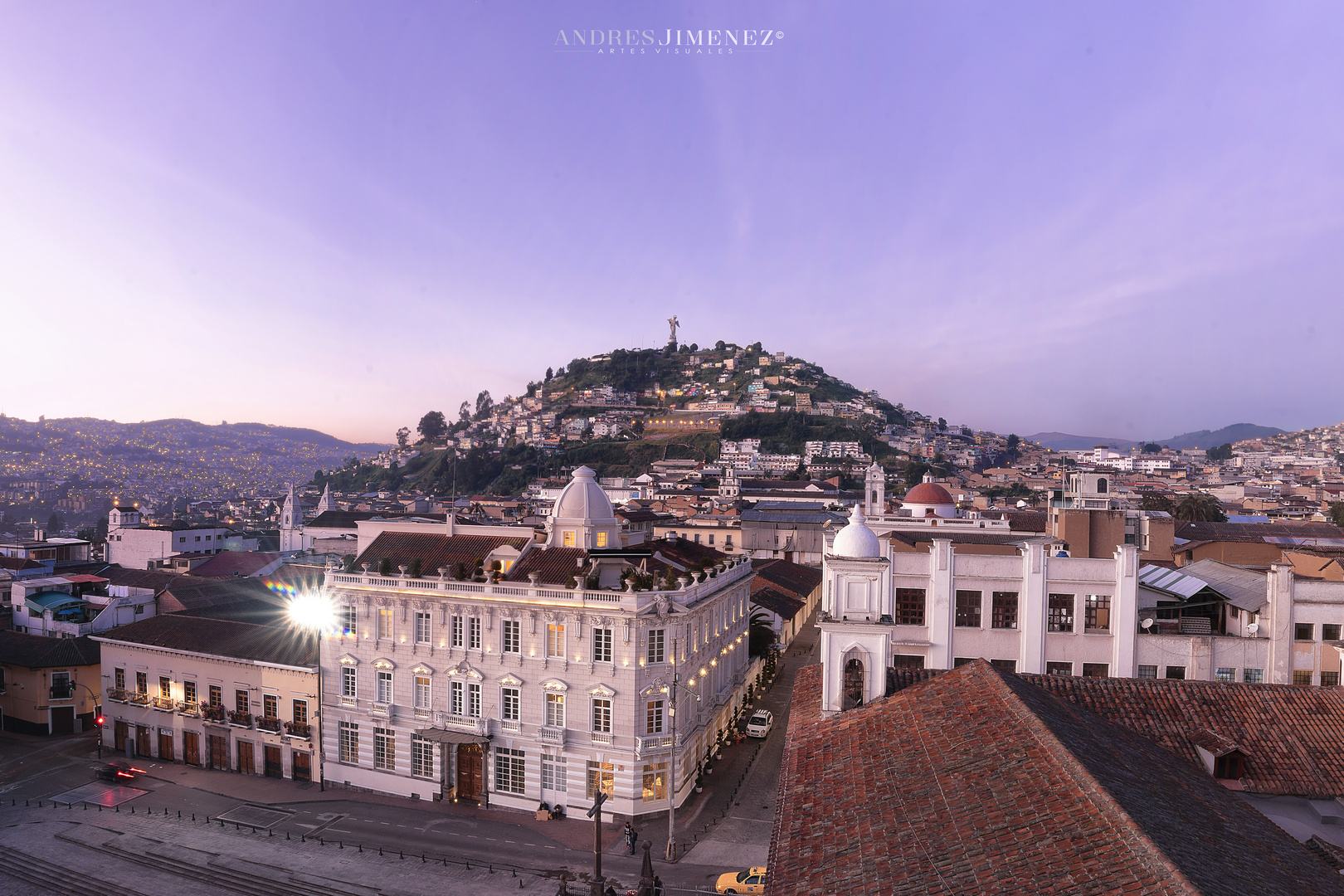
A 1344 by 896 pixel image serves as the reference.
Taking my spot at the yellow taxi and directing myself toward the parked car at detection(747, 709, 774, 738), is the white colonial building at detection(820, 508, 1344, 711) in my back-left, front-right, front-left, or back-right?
front-right

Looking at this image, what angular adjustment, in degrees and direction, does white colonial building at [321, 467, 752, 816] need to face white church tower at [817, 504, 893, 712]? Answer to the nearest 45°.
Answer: approximately 45° to its left

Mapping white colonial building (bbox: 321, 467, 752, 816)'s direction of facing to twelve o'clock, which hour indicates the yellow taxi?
The yellow taxi is roughly at 11 o'clock from the white colonial building.

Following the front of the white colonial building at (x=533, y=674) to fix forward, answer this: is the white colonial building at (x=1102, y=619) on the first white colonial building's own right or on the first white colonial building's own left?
on the first white colonial building's own left

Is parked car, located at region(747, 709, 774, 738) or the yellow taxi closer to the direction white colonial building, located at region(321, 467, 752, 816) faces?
the yellow taxi

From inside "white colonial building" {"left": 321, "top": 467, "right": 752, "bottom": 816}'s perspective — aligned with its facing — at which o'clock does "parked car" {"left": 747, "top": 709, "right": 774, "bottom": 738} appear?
The parked car is roughly at 8 o'clock from the white colonial building.

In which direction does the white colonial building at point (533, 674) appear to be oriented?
toward the camera
